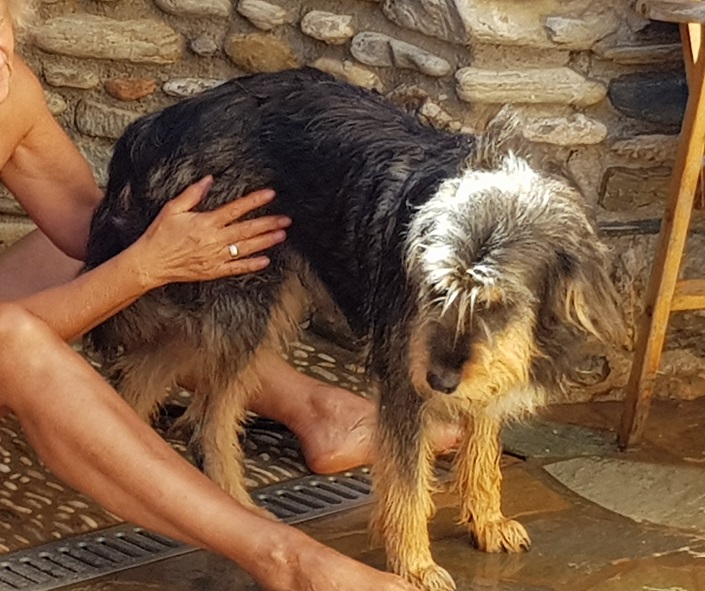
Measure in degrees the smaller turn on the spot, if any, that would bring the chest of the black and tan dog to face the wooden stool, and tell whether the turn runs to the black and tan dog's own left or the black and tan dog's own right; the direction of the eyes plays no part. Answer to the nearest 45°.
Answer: approximately 90° to the black and tan dog's own left
